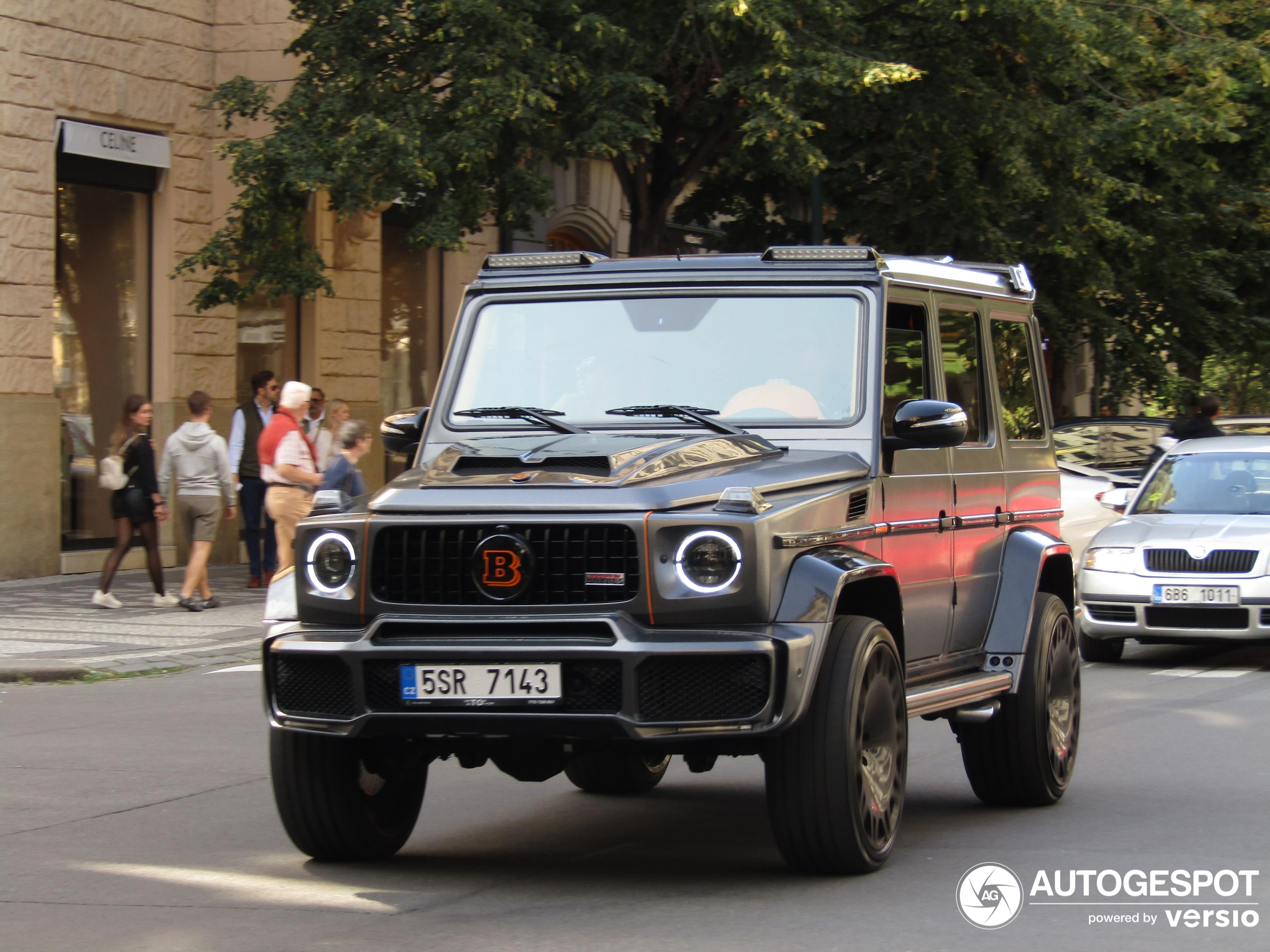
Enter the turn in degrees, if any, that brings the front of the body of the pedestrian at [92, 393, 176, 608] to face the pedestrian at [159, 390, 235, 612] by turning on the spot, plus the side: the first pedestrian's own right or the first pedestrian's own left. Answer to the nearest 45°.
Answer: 0° — they already face them

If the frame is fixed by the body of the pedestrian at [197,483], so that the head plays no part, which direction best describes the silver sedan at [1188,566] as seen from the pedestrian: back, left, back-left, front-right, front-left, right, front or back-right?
back-right

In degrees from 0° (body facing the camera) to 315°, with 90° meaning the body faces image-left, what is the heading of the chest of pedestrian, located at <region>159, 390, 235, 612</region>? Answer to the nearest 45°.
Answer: approximately 180°

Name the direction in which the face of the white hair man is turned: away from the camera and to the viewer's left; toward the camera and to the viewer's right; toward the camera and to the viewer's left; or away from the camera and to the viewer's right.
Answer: away from the camera and to the viewer's right

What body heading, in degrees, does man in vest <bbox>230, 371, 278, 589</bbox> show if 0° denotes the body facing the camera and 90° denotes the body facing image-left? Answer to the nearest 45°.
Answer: approximately 315°

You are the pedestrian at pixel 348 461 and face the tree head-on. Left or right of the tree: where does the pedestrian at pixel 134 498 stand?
left

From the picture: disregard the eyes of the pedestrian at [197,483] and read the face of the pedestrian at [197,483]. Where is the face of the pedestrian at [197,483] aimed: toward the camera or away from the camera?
away from the camera

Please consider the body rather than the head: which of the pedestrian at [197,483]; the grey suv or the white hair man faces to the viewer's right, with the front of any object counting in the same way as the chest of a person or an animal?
the white hair man

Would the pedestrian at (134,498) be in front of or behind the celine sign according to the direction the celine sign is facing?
in front
